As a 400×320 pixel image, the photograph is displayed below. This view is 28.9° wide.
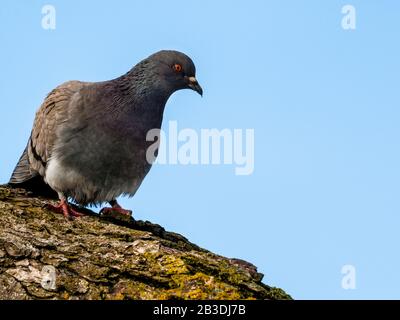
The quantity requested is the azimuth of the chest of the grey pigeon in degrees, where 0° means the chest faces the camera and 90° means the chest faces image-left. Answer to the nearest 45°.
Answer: approximately 315°
